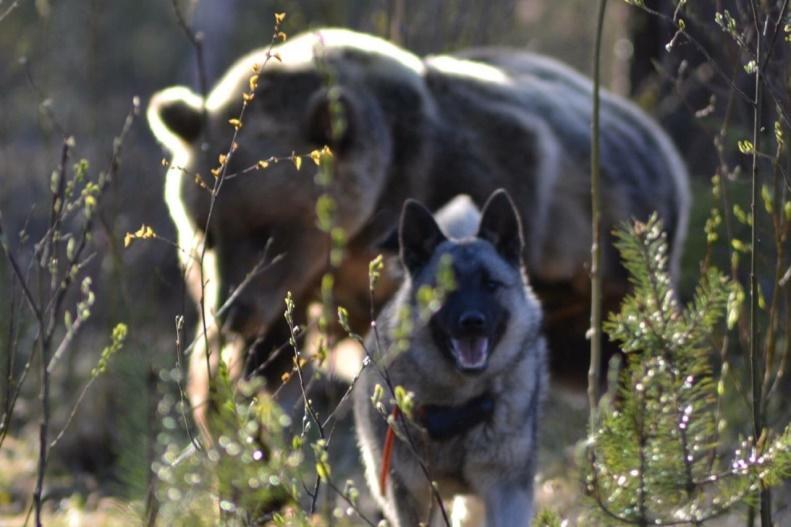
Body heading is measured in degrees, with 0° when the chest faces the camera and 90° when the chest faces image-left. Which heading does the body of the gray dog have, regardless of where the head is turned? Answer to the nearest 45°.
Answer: approximately 0°

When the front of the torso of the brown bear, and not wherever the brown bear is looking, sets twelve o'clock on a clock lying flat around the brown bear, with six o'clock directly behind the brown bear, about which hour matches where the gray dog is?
The gray dog is roughly at 10 o'clock from the brown bear.

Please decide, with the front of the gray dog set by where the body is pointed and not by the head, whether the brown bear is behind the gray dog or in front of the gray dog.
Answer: behind

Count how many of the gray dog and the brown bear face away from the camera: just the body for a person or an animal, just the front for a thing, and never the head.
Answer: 0

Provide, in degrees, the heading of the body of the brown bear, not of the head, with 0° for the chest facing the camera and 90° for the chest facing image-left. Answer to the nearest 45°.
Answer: approximately 45°
